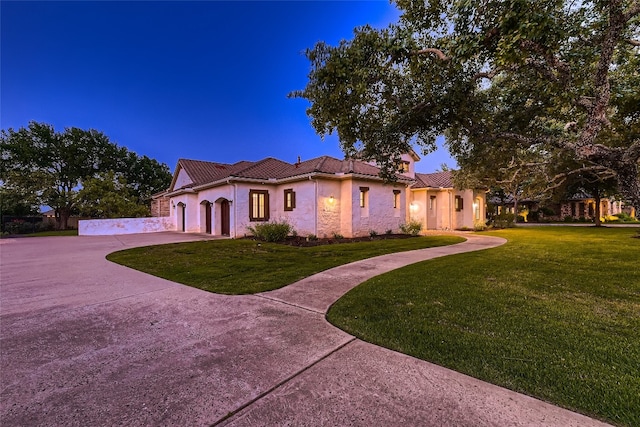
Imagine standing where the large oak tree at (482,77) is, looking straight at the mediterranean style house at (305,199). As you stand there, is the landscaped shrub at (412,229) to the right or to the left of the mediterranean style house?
right

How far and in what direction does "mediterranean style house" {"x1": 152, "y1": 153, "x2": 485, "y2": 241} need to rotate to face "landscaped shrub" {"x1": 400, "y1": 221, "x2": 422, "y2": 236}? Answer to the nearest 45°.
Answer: approximately 45° to its left

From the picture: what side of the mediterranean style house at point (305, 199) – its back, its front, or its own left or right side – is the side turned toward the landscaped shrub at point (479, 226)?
left

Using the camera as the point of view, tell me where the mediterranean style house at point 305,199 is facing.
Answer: facing the viewer and to the right of the viewer

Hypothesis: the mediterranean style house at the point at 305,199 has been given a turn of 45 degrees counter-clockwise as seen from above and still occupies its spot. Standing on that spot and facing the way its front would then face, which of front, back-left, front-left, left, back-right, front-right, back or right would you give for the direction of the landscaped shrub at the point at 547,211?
front-left

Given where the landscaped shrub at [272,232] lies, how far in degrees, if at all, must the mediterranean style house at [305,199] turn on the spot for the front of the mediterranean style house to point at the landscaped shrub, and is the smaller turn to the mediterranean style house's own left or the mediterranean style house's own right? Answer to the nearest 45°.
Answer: approximately 90° to the mediterranean style house's own right
